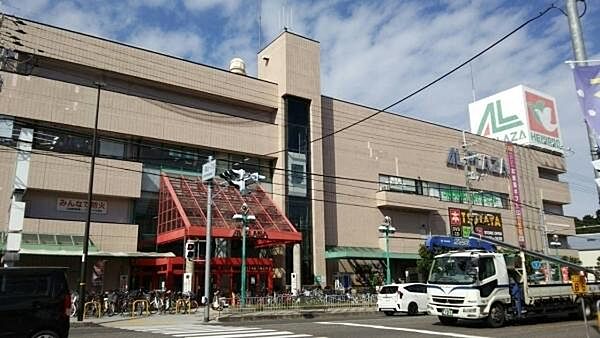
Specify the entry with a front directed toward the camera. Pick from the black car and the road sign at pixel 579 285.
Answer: the road sign

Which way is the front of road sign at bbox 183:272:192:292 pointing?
toward the camera

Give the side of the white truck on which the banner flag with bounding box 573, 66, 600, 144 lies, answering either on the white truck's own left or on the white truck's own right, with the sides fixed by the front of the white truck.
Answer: on the white truck's own left

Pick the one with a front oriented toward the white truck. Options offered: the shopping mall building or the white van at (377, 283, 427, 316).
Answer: the shopping mall building

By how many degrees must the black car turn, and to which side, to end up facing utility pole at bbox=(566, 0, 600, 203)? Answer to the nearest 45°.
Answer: approximately 135° to its left

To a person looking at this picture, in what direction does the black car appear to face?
facing to the left of the viewer

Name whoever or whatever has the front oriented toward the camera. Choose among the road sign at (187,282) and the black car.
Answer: the road sign

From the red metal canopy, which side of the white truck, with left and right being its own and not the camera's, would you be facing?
right

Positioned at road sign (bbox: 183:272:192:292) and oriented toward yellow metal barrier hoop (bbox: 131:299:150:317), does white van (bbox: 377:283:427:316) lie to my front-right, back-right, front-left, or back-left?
back-left

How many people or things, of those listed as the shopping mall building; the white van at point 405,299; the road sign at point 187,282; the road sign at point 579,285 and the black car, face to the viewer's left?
1

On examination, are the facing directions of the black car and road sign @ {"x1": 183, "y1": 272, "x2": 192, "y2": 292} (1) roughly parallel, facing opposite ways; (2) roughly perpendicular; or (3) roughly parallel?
roughly perpendicular

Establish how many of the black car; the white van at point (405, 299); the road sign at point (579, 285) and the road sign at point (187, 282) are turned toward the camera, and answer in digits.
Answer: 2

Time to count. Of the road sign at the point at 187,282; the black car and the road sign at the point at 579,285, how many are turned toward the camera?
2
